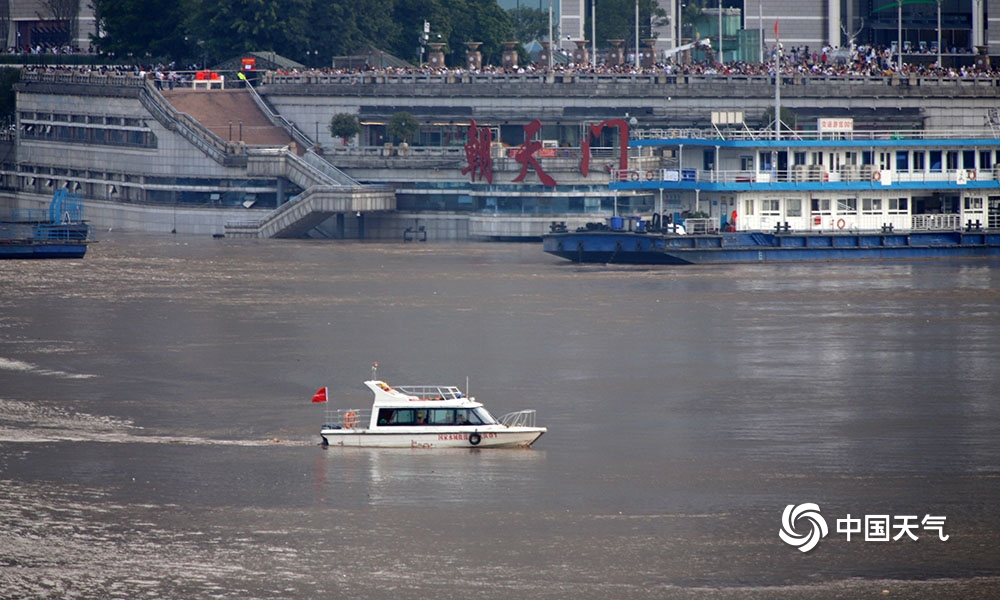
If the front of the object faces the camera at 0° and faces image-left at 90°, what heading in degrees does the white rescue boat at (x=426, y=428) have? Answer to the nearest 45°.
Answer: approximately 270°
